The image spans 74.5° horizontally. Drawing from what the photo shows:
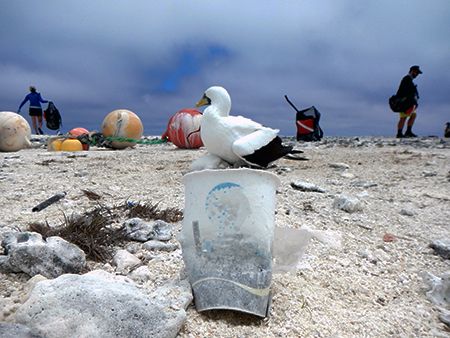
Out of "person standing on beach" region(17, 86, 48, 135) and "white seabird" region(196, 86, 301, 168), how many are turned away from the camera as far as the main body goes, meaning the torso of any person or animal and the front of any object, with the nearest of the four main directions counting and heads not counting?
1

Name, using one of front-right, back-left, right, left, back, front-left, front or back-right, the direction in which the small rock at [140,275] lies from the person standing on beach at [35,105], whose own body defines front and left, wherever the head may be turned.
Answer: back

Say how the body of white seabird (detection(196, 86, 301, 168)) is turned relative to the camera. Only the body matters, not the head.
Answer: to the viewer's left

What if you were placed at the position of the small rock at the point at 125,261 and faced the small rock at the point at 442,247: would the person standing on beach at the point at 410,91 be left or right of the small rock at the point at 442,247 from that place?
left
